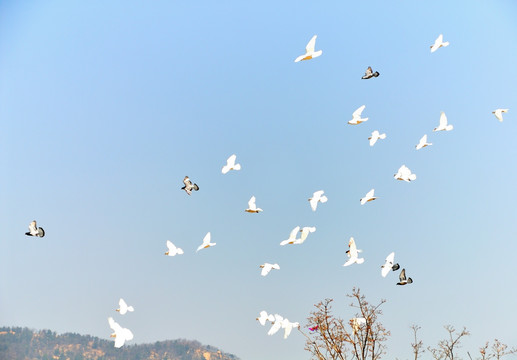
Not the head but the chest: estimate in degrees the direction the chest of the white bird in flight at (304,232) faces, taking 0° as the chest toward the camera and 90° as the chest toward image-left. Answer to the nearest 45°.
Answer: approximately 90°
